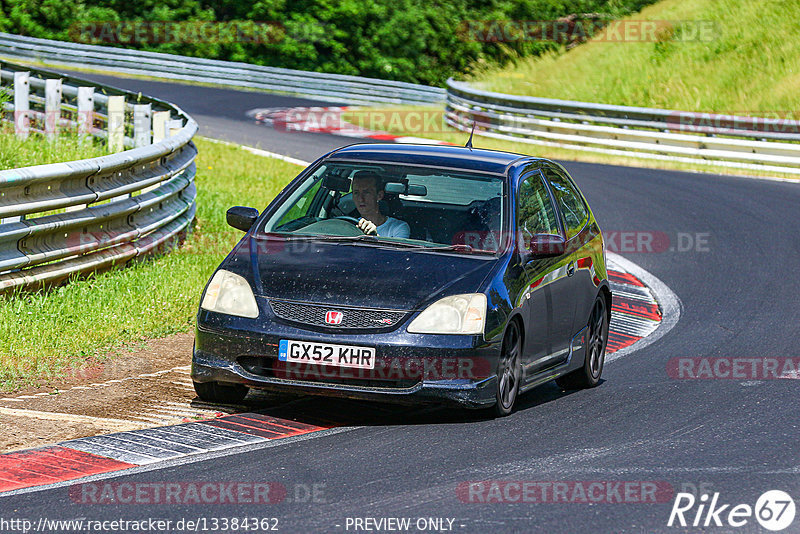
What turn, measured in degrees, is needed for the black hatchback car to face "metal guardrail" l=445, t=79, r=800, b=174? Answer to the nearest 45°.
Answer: approximately 180°

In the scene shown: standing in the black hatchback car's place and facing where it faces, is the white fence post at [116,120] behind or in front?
behind

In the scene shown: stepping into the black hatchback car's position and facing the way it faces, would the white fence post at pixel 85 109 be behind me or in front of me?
behind

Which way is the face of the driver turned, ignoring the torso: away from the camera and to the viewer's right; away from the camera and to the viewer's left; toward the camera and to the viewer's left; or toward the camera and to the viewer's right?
toward the camera and to the viewer's left

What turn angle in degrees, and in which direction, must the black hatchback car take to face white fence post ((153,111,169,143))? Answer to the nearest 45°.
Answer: approximately 180°

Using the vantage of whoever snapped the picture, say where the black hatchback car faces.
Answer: facing the viewer

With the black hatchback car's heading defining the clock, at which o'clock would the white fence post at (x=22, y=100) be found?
The white fence post is roughly at 5 o'clock from the black hatchback car.

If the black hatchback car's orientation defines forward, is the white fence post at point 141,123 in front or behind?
behind

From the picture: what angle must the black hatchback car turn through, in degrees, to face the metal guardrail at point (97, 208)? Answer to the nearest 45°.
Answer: approximately 135° to its right

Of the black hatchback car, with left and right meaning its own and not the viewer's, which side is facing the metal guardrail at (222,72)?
back

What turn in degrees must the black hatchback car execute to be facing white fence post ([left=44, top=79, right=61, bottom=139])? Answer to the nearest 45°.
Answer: approximately 135° to its right
